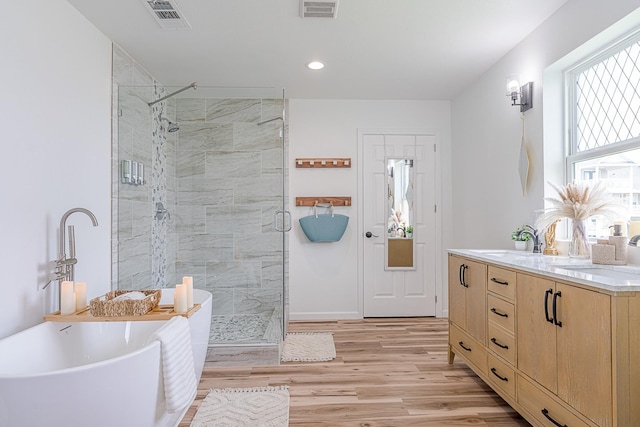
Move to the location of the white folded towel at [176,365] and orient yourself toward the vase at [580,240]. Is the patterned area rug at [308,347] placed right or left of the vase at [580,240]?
left

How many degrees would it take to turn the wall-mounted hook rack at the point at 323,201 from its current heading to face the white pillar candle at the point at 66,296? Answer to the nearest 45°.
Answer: approximately 45° to its right

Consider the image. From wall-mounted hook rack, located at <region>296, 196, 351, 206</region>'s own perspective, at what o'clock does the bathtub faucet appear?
The bathtub faucet is roughly at 1 o'clock from the wall-mounted hook rack.

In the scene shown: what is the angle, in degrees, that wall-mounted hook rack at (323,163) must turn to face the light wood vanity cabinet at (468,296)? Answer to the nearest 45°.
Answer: approximately 45° to its left

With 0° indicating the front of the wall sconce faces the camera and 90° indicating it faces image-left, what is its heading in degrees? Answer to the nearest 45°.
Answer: approximately 45°

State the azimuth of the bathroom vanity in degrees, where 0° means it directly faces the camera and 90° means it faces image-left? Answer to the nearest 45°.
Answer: approximately 45°

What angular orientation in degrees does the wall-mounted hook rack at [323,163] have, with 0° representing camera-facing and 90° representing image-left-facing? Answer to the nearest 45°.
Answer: approximately 0°
